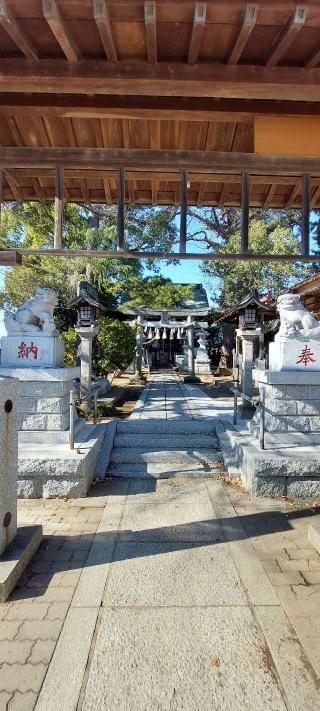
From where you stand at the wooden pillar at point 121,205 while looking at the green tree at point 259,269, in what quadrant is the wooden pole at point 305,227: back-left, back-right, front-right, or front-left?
front-right

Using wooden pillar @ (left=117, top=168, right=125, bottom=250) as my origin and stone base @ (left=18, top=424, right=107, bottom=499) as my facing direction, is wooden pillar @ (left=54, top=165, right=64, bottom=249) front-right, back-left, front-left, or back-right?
front-left

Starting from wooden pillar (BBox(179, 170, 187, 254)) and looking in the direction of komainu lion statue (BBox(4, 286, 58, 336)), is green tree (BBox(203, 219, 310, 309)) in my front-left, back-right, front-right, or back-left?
front-right

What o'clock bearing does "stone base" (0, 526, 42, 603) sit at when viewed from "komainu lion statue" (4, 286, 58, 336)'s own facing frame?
The stone base is roughly at 3 o'clock from the komainu lion statue.

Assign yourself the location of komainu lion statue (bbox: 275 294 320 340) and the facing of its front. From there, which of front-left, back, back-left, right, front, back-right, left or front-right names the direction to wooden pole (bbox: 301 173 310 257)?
left

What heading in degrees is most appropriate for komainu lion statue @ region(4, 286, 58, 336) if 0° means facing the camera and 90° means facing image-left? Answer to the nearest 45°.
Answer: approximately 270°

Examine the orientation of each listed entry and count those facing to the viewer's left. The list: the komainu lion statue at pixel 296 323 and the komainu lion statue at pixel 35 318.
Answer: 1

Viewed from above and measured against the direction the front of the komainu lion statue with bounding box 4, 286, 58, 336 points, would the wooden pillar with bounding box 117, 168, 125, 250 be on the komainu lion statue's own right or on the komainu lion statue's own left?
on the komainu lion statue's own right

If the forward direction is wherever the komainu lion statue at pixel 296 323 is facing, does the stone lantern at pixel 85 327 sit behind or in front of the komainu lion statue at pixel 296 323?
in front

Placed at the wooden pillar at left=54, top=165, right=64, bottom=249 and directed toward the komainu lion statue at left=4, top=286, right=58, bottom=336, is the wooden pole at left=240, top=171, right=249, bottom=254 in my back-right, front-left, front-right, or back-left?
back-right

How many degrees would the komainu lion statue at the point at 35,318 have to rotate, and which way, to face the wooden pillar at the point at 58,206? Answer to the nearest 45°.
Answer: approximately 90° to its right

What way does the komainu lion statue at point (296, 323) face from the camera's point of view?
to the viewer's left
